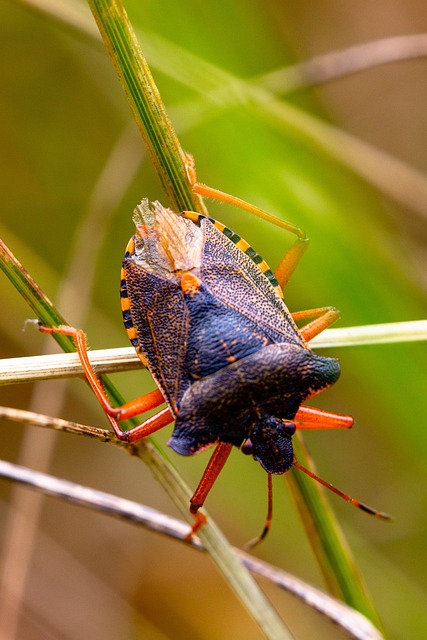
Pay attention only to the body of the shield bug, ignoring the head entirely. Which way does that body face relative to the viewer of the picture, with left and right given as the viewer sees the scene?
facing the viewer and to the right of the viewer
